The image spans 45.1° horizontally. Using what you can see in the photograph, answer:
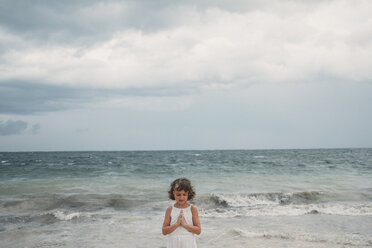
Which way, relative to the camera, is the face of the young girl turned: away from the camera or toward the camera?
toward the camera

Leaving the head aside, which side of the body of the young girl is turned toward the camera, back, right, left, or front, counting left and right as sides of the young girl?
front
